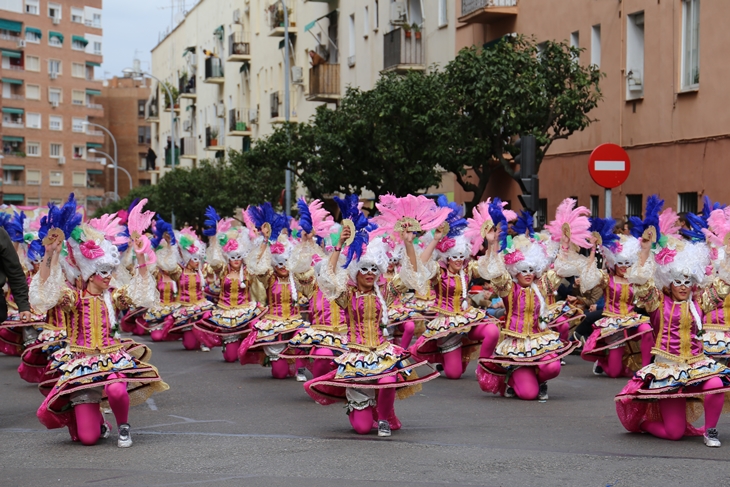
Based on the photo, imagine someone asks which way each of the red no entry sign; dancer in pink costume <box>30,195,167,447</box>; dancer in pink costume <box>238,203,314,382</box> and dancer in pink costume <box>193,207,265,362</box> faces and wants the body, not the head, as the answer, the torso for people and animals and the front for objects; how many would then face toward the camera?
4

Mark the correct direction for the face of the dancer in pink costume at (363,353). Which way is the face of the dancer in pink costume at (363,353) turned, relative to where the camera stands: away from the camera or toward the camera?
toward the camera

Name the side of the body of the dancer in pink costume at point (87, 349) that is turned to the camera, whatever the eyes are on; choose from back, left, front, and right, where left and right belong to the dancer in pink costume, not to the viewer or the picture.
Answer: front

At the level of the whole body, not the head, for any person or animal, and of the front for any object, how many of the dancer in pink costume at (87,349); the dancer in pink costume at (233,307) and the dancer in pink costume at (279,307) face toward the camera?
3

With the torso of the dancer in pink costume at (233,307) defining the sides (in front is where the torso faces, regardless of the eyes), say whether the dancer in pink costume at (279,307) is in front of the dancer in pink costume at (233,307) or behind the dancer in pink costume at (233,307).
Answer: in front

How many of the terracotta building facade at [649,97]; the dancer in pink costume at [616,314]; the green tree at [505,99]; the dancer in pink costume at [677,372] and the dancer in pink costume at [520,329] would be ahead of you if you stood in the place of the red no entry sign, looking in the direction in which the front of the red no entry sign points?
3

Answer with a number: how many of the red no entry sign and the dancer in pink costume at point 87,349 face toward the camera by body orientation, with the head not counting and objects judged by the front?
2

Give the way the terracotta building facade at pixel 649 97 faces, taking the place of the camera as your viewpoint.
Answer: facing the viewer and to the left of the viewer

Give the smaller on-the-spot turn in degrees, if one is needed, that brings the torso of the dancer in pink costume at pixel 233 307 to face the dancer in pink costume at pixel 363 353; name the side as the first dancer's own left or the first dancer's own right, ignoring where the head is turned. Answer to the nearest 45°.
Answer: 0° — they already face them

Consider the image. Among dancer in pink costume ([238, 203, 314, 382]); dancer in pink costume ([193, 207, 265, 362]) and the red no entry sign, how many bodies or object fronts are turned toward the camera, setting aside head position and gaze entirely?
3

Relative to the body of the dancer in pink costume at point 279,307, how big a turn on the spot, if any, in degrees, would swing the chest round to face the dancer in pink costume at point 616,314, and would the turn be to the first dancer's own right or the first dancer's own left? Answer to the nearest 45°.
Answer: approximately 90° to the first dancer's own left

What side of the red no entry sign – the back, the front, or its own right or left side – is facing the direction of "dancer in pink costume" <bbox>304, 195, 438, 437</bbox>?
front
